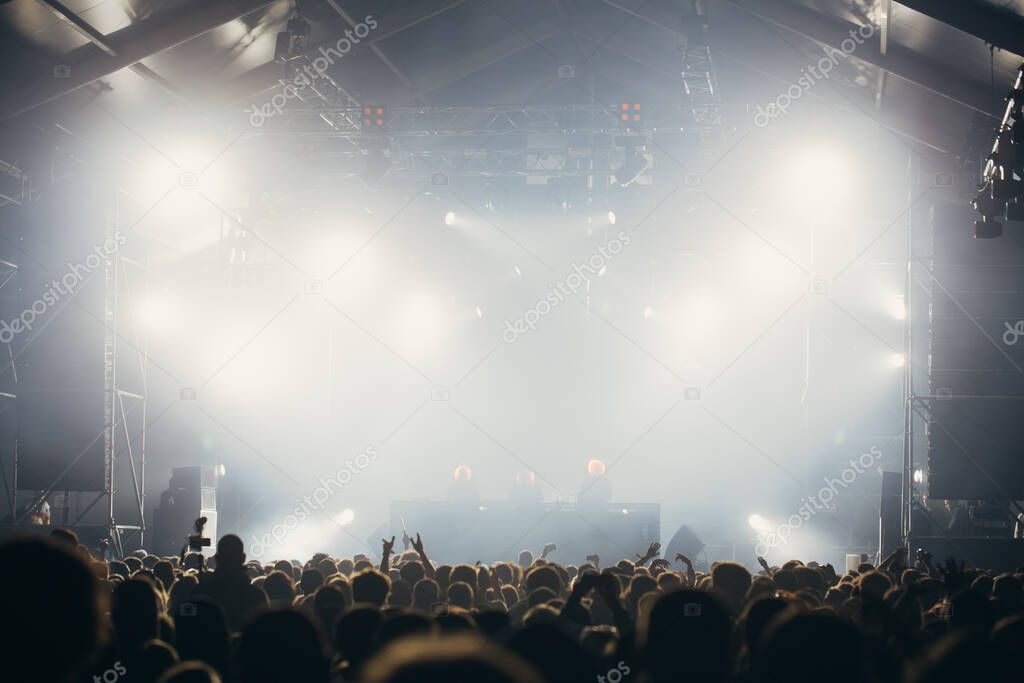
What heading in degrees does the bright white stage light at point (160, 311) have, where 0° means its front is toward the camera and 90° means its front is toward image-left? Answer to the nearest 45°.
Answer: approximately 0°

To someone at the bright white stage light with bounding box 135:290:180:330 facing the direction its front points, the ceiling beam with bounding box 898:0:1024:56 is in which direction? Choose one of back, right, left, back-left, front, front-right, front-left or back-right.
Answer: front-left

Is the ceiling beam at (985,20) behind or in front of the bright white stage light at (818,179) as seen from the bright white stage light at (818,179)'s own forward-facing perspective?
in front

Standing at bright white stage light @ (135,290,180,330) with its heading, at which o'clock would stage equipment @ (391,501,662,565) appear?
The stage equipment is roughly at 10 o'clock from the bright white stage light.

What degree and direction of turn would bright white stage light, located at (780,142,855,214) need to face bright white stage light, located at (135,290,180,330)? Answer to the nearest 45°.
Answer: approximately 90° to its right

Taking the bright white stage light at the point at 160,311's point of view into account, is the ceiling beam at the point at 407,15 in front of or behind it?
in front

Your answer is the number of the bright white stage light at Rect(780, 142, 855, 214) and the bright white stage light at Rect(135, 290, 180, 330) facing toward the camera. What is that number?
2

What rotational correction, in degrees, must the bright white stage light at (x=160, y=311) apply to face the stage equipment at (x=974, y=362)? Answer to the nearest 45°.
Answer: approximately 45° to its left
